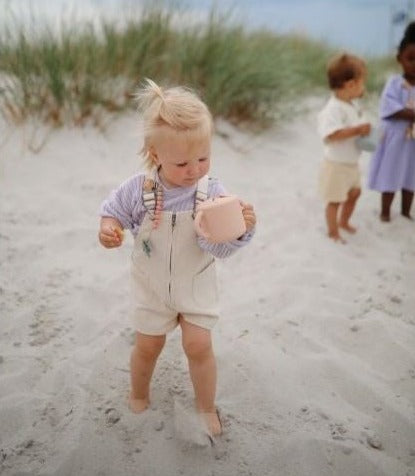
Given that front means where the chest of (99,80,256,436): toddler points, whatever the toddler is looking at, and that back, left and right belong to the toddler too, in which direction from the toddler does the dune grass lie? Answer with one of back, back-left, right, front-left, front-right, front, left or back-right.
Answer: back

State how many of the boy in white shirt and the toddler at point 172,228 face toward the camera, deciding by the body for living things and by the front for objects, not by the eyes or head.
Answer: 1

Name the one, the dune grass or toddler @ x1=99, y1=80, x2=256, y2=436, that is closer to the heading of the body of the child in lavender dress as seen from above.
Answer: the toddler

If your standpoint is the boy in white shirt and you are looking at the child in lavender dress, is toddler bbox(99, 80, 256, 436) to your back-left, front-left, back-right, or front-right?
back-right

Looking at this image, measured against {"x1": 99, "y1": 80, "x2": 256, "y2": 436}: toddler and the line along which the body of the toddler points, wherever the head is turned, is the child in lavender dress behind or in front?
behind

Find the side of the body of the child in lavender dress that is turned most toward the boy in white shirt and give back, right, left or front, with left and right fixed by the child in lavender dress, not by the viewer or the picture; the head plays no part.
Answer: right

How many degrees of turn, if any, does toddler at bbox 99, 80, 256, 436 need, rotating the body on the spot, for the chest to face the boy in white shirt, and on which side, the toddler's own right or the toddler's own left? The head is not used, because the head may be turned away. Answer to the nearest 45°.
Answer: approximately 135° to the toddler's own left
